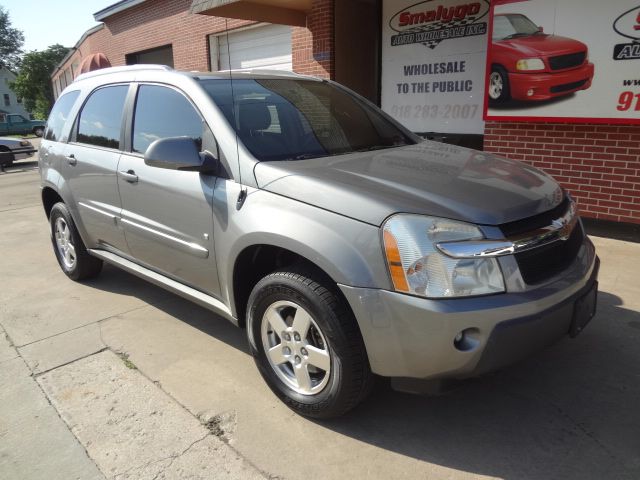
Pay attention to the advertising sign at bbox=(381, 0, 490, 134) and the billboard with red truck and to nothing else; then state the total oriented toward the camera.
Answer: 2

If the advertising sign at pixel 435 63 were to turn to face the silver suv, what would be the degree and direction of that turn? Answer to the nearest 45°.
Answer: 0° — it already faces it

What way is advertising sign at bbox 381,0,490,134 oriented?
toward the camera

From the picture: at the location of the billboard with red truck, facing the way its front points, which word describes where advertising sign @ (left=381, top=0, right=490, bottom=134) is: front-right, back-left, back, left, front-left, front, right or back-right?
back-right

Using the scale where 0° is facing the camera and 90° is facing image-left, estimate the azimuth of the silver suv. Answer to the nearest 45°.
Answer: approximately 315°

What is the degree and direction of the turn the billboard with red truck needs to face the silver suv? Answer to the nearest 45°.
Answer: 0° — it already faces it

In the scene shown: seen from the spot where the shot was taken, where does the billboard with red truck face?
facing the viewer

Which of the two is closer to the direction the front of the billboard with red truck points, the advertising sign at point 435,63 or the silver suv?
the silver suv

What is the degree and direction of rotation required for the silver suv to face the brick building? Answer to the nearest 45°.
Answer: approximately 135° to its left

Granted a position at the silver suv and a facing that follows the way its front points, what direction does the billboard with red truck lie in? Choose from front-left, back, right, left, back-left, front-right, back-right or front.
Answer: left
